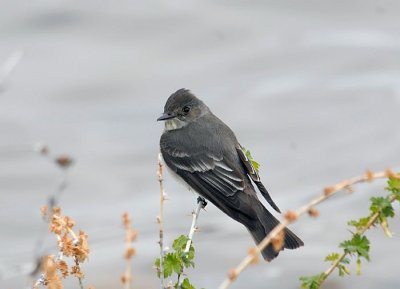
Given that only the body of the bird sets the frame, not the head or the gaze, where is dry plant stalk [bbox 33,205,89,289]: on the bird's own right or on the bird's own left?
on the bird's own left

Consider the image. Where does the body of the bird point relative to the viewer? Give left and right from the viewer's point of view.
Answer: facing away from the viewer and to the left of the viewer
